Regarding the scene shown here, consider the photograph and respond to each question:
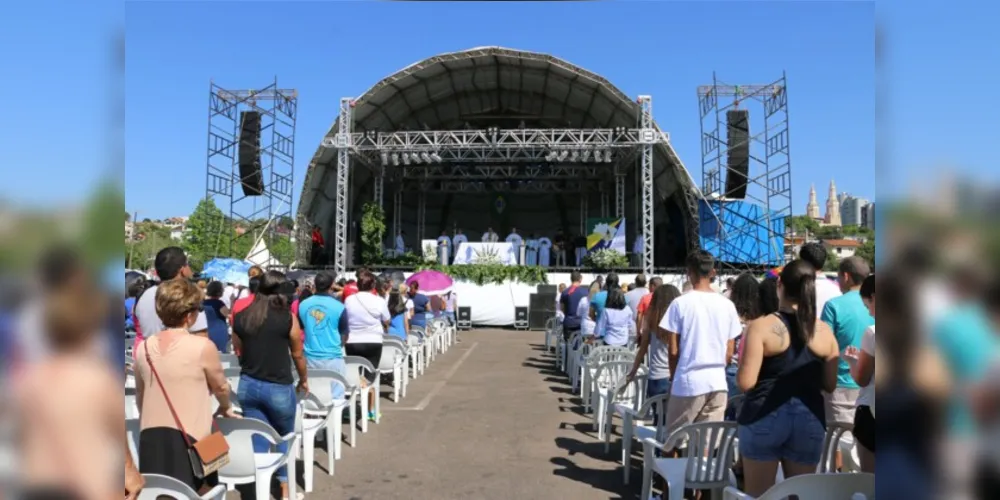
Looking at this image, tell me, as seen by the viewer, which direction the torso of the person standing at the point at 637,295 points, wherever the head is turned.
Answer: away from the camera

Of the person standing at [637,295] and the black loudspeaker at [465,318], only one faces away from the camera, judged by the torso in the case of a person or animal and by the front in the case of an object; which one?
the person standing

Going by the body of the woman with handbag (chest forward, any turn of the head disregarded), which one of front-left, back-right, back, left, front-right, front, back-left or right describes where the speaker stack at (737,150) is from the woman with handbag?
front

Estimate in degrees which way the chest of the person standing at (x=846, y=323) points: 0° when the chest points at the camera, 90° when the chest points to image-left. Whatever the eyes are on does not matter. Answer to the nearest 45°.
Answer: approximately 135°

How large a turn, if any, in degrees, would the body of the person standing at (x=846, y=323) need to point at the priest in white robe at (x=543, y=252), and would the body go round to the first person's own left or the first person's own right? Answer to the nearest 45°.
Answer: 0° — they already face them

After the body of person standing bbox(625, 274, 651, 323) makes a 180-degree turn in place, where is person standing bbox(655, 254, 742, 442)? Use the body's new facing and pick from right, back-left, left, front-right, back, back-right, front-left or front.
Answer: front

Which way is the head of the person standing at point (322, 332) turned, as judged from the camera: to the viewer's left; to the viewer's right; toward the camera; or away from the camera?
away from the camera

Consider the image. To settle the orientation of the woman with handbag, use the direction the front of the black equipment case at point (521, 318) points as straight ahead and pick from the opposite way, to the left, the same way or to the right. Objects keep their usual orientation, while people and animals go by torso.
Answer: the opposite way

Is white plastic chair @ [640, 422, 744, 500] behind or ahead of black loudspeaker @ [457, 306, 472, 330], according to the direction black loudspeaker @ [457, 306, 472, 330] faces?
ahead

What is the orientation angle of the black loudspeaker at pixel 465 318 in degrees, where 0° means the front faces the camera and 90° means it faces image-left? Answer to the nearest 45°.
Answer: approximately 0°

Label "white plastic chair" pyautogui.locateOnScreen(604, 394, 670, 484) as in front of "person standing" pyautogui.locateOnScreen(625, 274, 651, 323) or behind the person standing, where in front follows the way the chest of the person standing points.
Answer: behind

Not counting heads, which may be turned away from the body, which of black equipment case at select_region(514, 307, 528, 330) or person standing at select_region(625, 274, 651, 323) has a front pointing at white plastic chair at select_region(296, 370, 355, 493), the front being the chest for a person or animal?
the black equipment case

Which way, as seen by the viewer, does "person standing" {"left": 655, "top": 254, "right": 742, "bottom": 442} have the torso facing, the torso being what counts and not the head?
away from the camera

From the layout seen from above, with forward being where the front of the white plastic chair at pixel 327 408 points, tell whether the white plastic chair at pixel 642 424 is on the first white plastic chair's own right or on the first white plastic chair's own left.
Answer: on the first white plastic chair's own right
